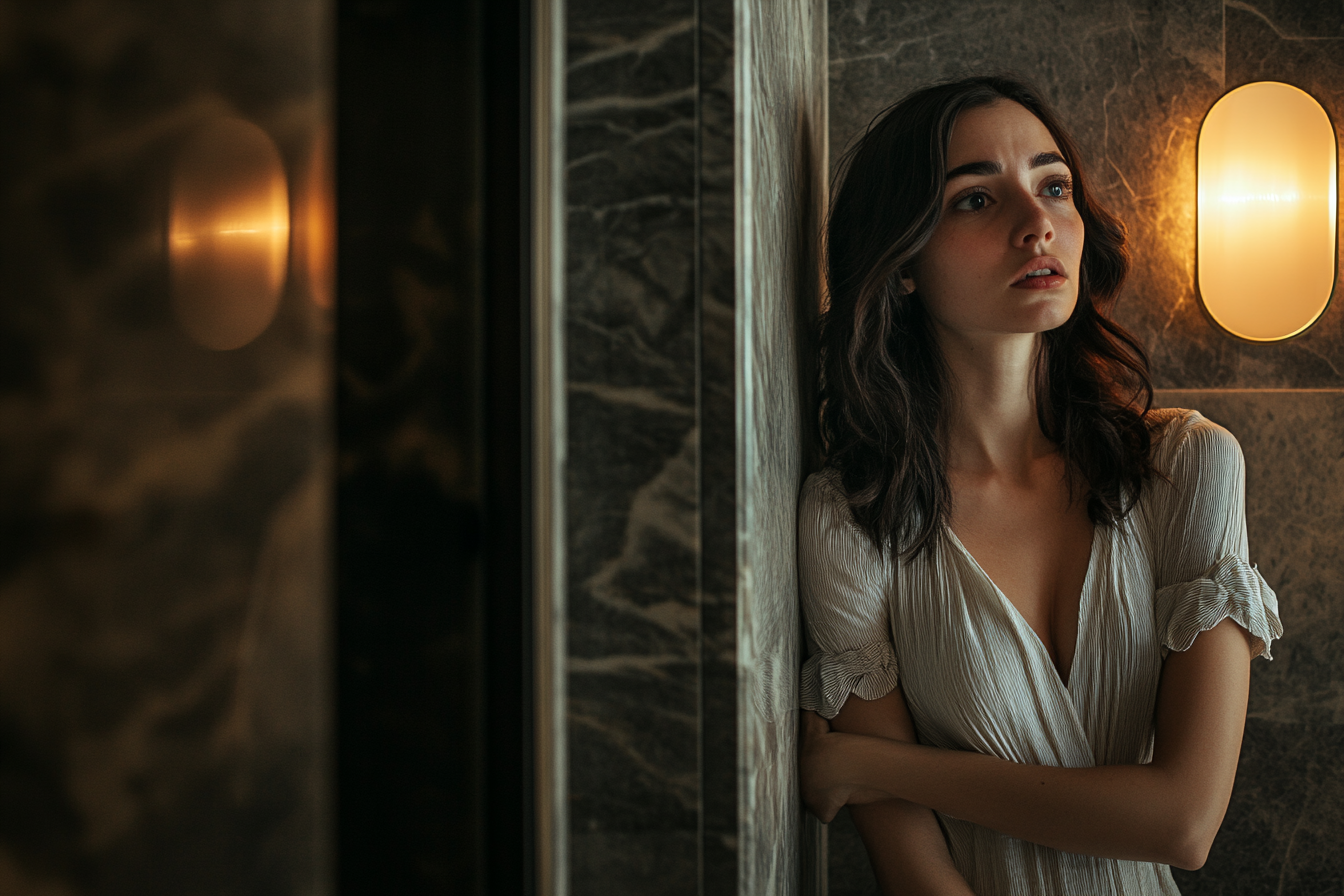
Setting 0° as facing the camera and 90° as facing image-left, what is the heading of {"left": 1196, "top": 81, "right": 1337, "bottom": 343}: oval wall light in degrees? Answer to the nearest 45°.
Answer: approximately 0°

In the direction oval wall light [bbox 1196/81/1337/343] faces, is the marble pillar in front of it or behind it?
in front
